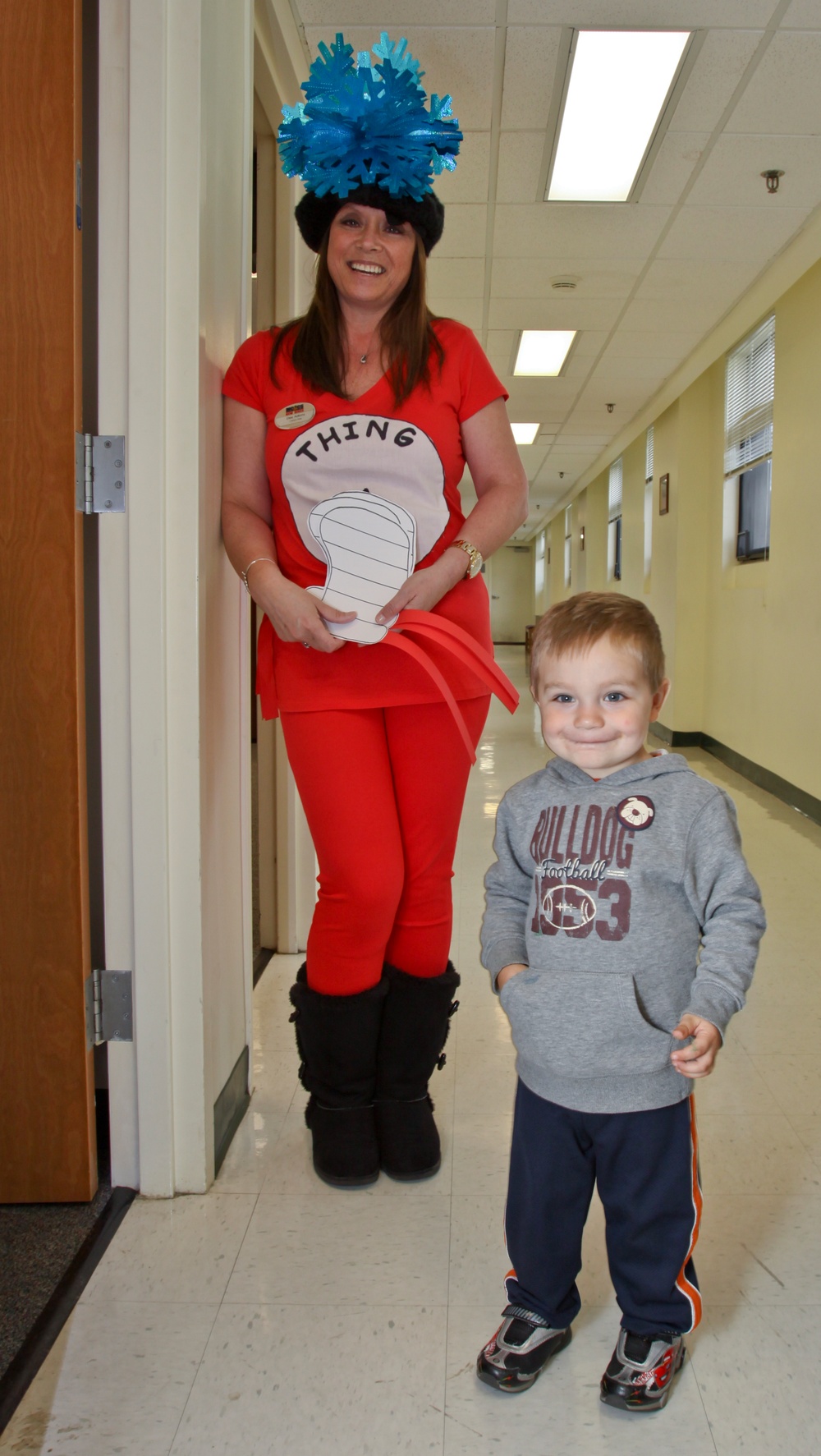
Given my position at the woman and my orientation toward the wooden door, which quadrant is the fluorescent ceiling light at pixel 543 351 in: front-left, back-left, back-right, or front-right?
back-right

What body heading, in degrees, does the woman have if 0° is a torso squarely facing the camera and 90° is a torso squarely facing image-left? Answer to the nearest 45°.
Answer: approximately 0°

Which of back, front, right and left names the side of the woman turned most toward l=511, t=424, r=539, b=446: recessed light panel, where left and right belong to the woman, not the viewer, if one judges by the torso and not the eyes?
back

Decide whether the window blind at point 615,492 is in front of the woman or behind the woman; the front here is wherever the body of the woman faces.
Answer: behind

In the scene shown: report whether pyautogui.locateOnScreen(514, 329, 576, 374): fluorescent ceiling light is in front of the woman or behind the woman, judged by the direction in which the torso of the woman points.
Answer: behind
